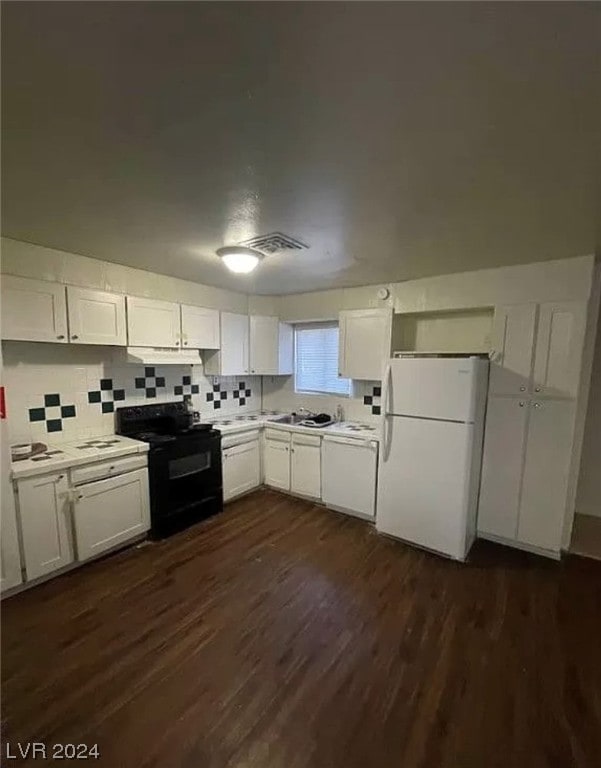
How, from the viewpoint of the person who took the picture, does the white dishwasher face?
facing the viewer and to the left of the viewer

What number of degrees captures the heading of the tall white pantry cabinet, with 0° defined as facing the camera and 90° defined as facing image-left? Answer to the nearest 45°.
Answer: approximately 45°

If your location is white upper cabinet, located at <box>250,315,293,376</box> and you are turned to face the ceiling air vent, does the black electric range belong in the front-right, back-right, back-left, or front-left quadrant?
front-right

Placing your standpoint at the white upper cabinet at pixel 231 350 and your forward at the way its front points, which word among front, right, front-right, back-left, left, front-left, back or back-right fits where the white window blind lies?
front-left

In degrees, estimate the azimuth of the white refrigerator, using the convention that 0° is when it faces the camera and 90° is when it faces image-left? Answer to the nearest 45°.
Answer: approximately 45°

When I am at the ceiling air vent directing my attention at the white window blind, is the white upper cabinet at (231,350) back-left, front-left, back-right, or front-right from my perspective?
front-left

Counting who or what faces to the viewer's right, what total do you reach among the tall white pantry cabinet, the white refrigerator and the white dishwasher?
0

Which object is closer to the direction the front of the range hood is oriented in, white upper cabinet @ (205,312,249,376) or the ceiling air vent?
the ceiling air vent

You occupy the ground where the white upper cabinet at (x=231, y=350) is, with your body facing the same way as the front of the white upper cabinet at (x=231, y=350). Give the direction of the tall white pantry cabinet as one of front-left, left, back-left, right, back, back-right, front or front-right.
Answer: front

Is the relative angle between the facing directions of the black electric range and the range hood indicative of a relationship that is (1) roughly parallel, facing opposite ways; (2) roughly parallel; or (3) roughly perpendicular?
roughly parallel
